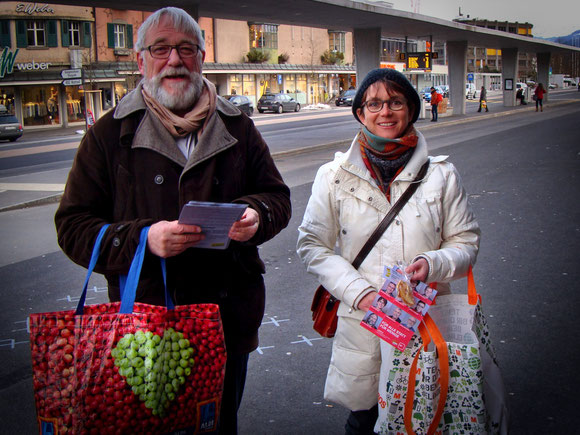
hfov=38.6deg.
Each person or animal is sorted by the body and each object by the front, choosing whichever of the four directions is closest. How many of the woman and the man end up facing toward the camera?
2

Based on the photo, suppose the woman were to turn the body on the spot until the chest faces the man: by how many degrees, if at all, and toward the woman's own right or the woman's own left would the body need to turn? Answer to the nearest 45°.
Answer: approximately 45° to the woman's own right

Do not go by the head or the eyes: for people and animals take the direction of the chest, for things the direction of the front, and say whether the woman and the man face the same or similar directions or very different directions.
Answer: same or similar directions

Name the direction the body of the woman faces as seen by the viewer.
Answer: toward the camera

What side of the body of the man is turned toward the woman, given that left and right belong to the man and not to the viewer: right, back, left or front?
left

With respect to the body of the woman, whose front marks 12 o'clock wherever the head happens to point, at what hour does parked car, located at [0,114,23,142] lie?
The parked car is roughly at 5 o'clock from the woman.

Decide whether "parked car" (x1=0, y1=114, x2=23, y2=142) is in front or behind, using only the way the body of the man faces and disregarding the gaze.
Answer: behind

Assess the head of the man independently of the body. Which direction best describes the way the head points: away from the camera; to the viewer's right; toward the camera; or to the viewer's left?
toward the camera

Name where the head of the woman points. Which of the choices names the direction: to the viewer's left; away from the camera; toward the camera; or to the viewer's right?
toward the camera

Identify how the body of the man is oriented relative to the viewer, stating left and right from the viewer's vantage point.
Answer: facing the viewer

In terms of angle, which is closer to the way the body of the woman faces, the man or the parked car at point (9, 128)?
the man
